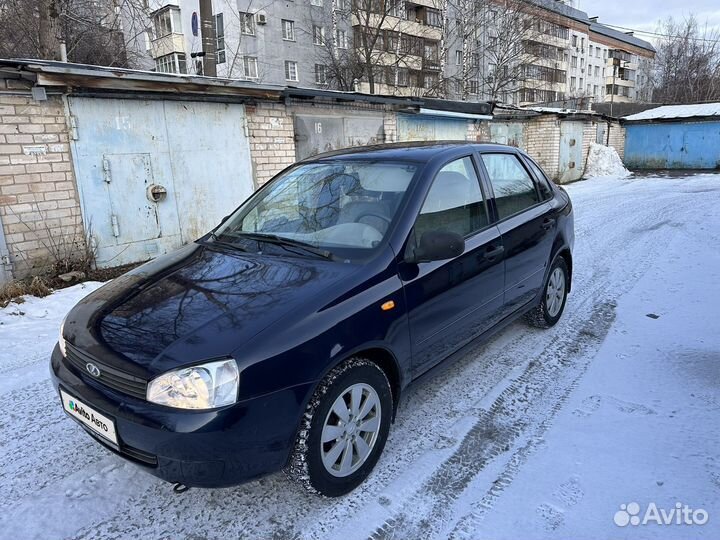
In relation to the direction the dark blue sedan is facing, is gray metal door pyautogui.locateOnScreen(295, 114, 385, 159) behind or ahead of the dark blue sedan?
behind

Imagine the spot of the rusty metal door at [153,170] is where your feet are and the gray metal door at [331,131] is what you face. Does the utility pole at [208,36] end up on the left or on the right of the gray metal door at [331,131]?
left

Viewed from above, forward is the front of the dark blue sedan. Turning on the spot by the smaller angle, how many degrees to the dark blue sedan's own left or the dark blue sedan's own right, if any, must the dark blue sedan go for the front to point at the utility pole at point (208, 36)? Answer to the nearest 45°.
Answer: approximately 135° to the dark blue sedan's own right

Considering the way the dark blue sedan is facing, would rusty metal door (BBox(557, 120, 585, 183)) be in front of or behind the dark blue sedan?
behind

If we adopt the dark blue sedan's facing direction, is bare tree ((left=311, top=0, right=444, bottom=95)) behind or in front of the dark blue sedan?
behind

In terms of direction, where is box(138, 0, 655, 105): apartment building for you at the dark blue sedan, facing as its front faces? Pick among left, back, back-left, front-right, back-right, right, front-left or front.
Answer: back-right

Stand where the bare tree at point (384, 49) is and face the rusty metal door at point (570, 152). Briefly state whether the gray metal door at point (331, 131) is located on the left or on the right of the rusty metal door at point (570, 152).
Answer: right

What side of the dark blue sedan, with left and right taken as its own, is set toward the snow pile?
back

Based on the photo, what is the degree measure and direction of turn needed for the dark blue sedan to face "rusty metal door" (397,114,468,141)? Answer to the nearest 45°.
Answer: approximately 135° to its right

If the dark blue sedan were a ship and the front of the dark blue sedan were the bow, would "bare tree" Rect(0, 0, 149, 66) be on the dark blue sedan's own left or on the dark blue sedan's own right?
on the dark blue sedan's own right

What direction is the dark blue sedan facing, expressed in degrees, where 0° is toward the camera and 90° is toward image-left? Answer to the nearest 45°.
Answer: approximately 45°
